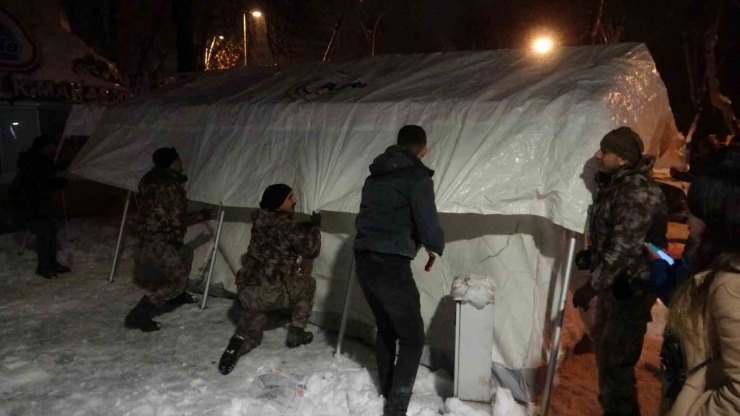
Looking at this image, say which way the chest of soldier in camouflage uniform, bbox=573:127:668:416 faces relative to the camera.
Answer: to the viewer's left

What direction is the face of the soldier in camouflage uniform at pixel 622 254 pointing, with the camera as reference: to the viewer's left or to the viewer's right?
to the viewer's left

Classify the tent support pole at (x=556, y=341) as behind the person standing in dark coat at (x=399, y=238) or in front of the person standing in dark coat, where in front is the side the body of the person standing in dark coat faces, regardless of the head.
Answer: in front

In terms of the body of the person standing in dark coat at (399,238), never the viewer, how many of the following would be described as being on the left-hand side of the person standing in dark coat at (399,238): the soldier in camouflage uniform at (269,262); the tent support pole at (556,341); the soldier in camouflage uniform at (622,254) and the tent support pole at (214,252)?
2

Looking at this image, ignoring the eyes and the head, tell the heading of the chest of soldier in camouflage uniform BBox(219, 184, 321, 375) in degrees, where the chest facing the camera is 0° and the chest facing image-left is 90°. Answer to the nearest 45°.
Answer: approximately 225°

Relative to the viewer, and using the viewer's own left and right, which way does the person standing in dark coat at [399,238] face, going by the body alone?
facing away from the viewer and to the right of the viewer

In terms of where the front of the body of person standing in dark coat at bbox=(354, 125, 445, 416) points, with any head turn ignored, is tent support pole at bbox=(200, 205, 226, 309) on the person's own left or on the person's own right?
on the person's own left
